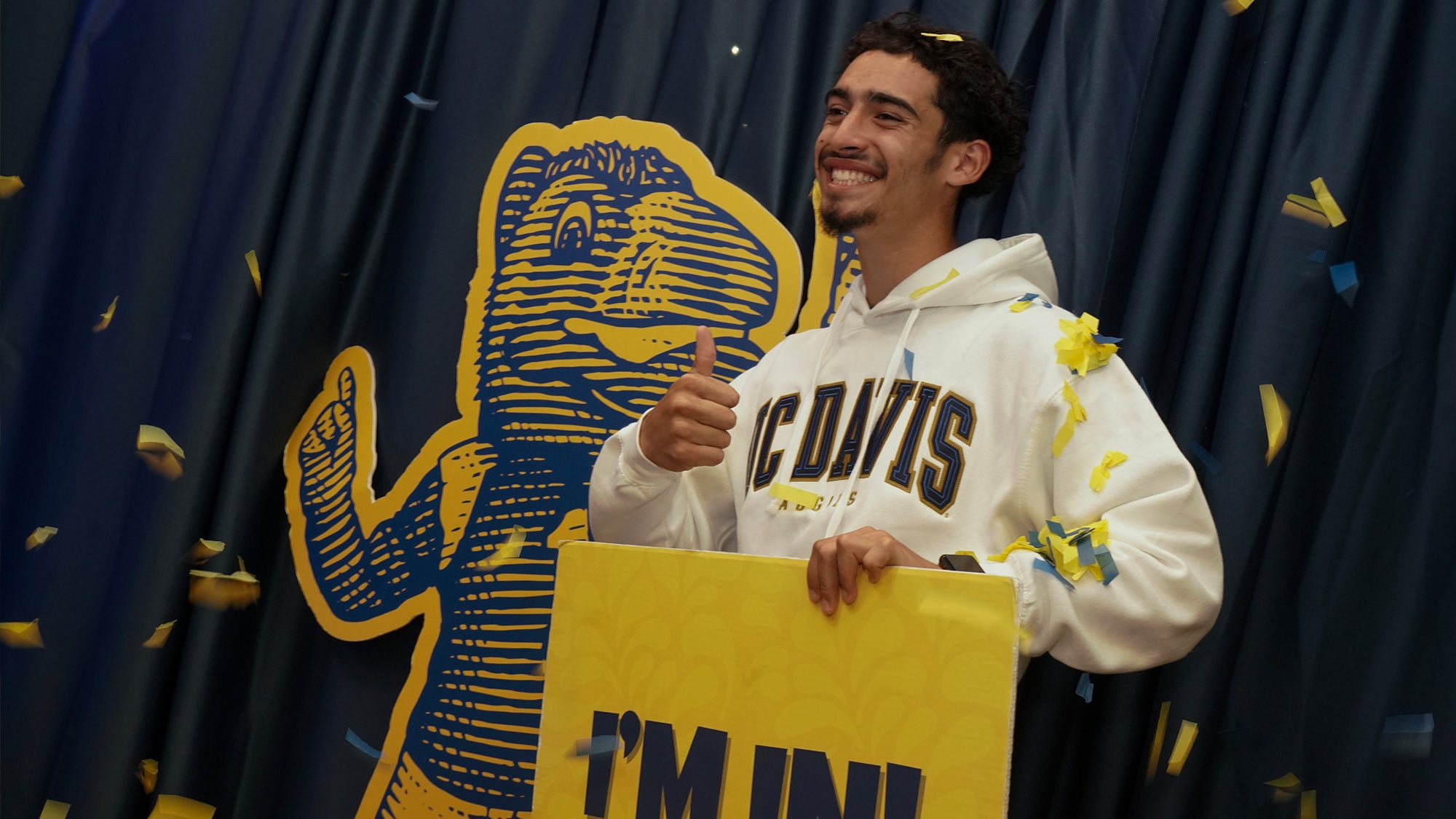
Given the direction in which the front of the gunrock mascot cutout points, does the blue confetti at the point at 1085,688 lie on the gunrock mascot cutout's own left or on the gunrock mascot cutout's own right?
on the gunrock mascot cutout's own left

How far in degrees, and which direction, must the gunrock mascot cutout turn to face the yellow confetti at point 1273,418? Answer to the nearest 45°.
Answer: approximately 45° to its left

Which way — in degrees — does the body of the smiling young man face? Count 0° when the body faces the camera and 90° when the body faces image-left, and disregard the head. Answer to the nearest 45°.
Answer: approximately 45°

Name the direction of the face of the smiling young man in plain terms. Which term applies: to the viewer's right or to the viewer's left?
to the viewer's left

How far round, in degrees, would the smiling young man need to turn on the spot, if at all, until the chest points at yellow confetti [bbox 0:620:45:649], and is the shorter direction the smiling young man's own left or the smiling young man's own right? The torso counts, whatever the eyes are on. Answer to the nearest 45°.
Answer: approximately 45° to the smiling young man's own right
